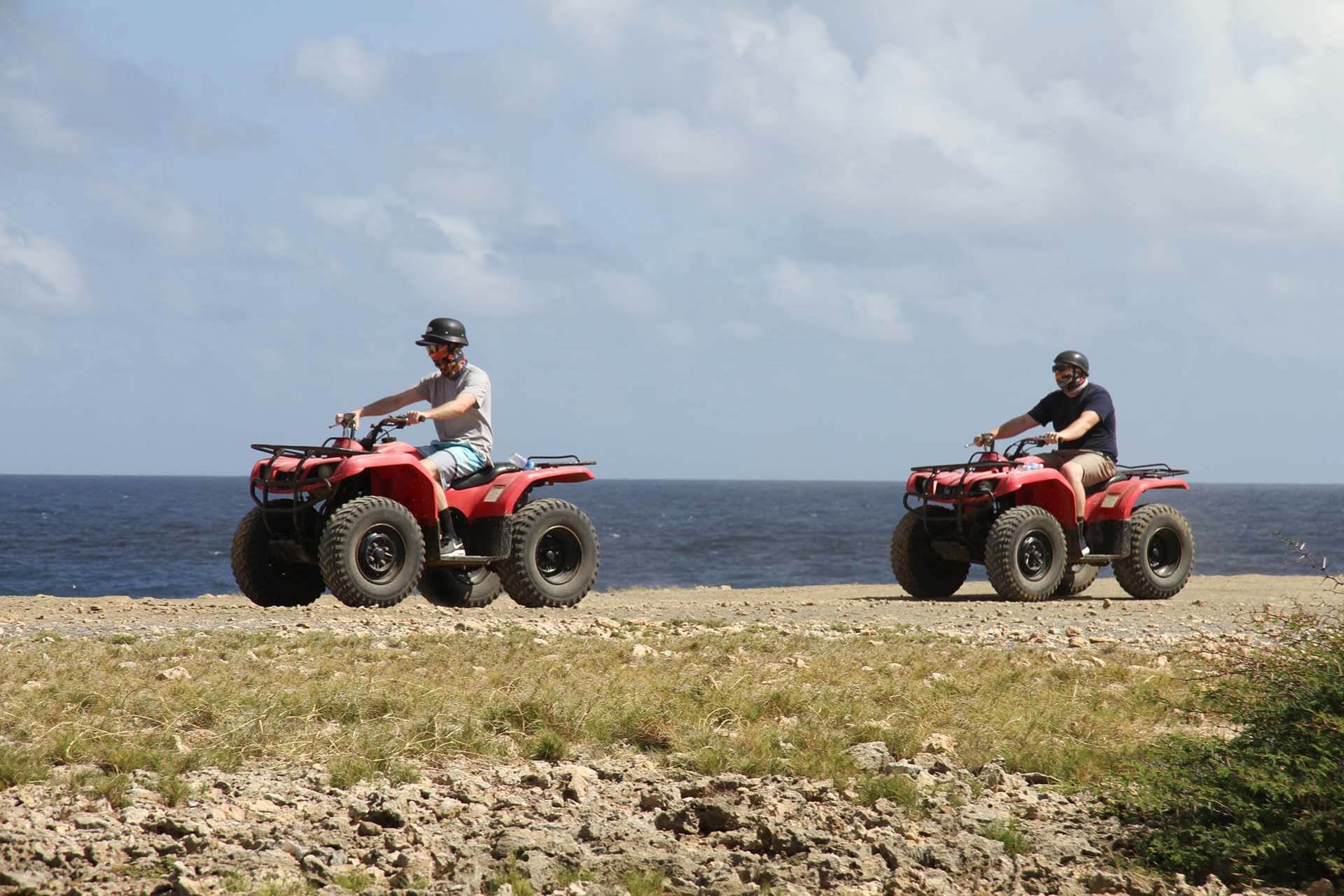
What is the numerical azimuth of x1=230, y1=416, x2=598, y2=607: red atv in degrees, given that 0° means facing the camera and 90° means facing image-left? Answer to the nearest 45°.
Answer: approximately 45°

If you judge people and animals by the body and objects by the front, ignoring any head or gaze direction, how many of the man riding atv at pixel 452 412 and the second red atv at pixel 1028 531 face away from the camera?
0

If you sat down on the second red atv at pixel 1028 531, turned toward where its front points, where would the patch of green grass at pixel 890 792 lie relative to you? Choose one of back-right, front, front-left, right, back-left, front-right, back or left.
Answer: front-left

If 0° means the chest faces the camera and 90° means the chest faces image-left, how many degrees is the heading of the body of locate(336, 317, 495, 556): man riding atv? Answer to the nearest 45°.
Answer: approximately 45°

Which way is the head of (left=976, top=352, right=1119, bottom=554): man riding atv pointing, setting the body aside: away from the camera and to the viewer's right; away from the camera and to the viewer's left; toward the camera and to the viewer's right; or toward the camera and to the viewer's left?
toward the camera and to the viewer's left

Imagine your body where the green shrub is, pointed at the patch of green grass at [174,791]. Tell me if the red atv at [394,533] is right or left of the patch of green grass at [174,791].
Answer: right

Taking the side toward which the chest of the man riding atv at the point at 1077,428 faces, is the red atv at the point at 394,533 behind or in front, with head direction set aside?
in front

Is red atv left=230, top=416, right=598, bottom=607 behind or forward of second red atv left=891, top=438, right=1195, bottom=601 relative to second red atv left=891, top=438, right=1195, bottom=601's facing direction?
forward

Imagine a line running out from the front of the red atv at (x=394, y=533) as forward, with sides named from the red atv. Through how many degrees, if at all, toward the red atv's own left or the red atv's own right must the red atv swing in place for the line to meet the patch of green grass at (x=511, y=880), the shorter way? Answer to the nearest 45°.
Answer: approximately 45° to the red atv's own left

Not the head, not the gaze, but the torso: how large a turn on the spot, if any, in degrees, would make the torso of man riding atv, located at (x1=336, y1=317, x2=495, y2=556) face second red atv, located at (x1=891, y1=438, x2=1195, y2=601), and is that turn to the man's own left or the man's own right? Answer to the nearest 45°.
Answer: approximately 135° to the man's own left

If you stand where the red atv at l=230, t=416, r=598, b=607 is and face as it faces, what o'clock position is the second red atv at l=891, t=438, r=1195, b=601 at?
The second red atv is roughly at 7 o'clock from the red atv.

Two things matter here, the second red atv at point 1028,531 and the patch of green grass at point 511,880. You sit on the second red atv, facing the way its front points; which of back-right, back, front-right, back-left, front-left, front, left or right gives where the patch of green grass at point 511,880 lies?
front-left

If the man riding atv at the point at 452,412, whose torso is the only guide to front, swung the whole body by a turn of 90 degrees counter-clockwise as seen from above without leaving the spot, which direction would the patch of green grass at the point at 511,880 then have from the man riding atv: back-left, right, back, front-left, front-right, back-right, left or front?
front-right

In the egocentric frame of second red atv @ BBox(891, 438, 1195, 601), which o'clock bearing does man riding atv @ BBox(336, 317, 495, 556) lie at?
The man riding atv is roughly at 12 o'clock from the second red atv.

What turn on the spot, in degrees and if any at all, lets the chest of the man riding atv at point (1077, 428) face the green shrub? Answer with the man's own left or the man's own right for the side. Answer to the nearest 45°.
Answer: approximately 45° to the man's own left

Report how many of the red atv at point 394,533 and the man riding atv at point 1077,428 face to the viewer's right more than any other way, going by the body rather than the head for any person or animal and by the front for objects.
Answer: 0
